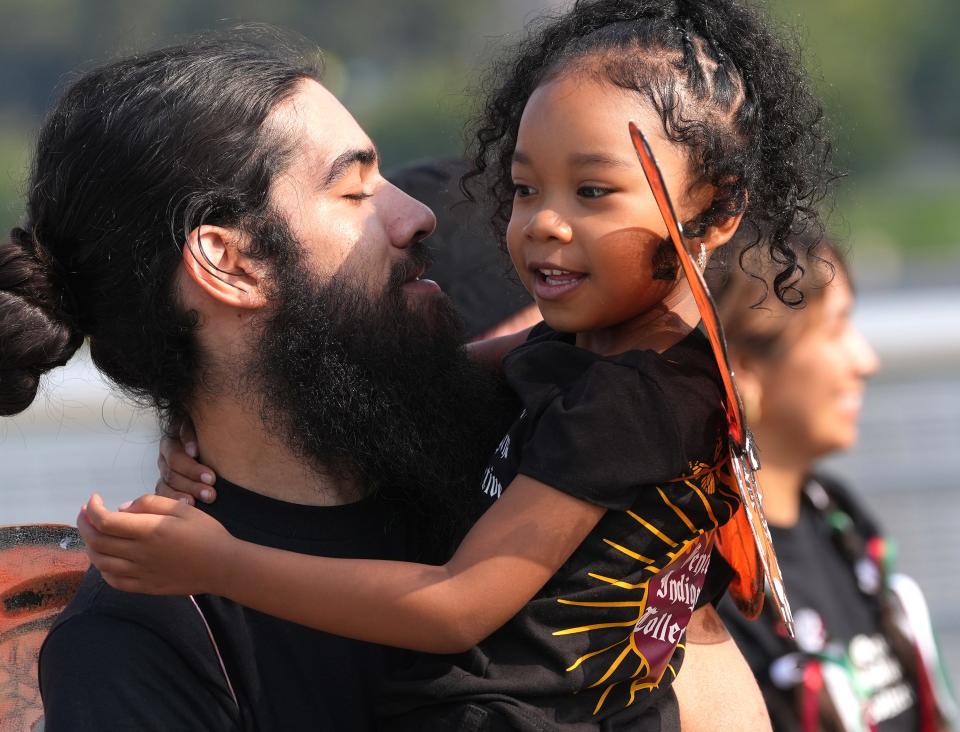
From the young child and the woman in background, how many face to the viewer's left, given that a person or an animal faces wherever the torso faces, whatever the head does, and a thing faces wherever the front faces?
1

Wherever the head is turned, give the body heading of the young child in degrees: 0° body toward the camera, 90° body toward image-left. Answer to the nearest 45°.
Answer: approximately 90°

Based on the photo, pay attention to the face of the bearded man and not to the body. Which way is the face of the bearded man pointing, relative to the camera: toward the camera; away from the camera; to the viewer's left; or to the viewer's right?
to the viewer's right

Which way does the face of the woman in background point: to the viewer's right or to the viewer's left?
to the viewer's right

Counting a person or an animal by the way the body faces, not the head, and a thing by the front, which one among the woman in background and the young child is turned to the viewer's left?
the young child

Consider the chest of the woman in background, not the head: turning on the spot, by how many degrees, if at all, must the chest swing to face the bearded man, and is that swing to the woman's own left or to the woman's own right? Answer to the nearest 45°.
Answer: approximately 90° to the woman's own right

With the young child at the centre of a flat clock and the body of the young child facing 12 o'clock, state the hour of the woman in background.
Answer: The woman in background is roughly at 4 o'clock from the young child.

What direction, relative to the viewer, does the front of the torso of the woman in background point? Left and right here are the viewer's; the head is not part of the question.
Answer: facing the viewer and to the right of the viewer

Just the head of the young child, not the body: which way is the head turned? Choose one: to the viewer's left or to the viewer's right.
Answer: to the viewer's left

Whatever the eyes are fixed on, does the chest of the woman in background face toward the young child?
no

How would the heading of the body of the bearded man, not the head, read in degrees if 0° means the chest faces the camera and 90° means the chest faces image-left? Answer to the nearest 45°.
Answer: approximately 270°
